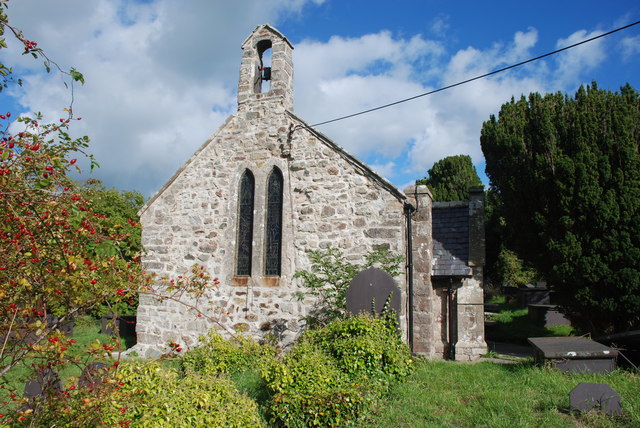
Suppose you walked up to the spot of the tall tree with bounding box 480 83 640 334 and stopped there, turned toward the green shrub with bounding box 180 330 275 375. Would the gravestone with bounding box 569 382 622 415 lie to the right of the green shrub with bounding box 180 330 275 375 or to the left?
left

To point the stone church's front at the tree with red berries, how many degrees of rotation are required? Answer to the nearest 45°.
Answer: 0° — it already faces it

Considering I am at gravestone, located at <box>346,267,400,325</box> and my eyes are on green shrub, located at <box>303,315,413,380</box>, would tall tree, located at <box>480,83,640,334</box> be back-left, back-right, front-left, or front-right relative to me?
back-left

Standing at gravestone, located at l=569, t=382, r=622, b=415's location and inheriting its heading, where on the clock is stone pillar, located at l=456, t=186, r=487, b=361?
The stone pillar is roughly at 5 o'clock from the gravestone.

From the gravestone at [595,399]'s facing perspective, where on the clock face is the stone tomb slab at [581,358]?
The stone tomb slab is roughly at 6 o'clock from the gravestone.

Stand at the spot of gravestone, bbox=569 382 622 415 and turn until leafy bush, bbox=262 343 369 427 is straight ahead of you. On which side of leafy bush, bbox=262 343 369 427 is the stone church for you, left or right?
right

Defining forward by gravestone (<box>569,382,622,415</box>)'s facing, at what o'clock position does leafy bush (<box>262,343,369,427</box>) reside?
The leafy bush is roughly at 2 o'clock from the gravestone.

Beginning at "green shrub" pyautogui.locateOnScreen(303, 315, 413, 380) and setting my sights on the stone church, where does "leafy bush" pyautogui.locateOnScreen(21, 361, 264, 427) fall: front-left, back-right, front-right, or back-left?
back-left

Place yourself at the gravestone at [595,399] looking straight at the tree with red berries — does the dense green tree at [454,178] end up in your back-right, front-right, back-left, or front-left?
back-right

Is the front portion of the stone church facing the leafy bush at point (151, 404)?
yes

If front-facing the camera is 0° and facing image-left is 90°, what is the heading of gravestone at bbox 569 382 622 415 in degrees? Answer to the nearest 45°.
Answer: approximately 0°

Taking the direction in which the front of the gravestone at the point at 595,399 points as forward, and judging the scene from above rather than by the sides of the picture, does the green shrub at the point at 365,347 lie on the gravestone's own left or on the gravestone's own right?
on the gravestone's own right

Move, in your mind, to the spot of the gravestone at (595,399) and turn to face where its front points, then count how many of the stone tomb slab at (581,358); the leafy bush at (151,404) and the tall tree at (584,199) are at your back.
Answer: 2

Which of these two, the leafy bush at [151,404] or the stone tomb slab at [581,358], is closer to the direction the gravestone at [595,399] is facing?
the leafy bush

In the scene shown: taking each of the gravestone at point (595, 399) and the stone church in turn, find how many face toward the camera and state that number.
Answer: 2
